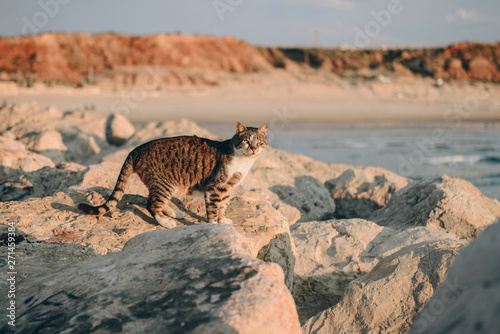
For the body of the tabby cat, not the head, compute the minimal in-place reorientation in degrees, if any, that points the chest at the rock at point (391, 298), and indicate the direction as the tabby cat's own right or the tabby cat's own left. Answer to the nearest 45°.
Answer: approximately 45° to the tabby cat's own right

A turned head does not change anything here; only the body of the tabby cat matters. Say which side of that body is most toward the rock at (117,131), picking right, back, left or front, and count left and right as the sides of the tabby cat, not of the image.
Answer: left

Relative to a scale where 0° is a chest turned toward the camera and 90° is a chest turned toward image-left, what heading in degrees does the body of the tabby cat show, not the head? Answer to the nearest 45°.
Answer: approximately 270°

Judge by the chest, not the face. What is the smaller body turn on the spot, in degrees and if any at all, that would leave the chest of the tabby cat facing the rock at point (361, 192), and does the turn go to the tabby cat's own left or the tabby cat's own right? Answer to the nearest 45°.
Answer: approximately 45° to the tabby cat's own left

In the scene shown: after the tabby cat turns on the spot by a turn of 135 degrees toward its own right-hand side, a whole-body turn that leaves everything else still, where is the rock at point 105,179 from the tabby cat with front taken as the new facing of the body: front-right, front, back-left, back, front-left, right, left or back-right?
right

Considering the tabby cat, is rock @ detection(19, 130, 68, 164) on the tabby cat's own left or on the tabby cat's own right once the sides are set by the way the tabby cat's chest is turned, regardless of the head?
on the tabby cat's own left

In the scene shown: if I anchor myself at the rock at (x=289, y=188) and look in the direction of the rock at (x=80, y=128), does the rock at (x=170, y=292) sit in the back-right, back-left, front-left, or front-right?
back-left

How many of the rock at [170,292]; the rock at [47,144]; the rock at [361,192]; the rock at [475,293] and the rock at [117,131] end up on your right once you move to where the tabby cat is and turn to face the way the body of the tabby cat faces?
2

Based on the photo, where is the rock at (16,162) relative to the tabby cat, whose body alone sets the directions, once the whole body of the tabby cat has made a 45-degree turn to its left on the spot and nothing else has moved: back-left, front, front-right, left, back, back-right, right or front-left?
left
